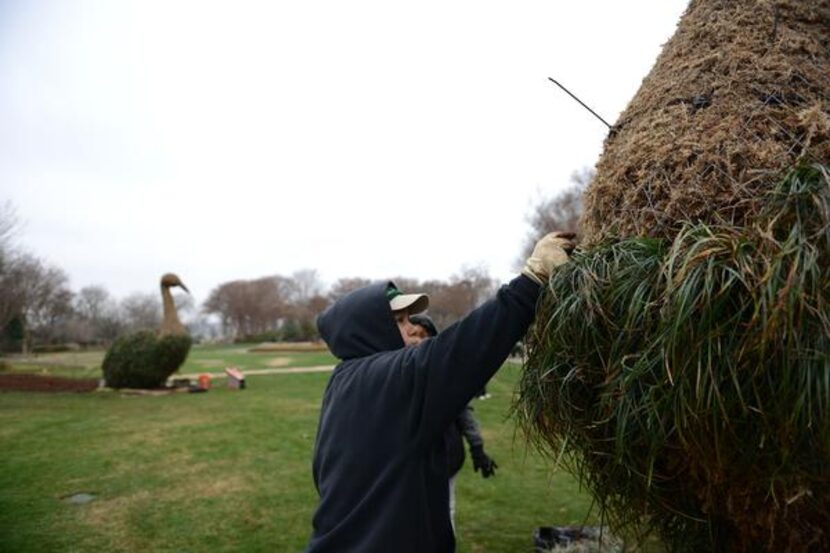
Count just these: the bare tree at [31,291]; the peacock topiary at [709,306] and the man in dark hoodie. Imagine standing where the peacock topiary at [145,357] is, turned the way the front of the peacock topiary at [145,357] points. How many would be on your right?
2

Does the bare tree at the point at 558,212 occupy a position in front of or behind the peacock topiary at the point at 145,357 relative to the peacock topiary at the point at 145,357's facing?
in front

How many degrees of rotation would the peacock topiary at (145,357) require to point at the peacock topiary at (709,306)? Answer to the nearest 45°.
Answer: approximately 90° to its right

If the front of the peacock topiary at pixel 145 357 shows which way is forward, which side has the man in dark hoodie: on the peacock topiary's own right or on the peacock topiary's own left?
on the peacock topiary's own right

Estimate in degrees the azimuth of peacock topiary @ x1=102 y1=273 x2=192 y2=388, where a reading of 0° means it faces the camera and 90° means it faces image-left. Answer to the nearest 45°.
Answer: approximately 270°

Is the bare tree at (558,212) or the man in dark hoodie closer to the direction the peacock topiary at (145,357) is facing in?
the bare tree

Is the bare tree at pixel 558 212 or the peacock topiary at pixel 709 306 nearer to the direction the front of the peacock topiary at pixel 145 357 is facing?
the bare tree

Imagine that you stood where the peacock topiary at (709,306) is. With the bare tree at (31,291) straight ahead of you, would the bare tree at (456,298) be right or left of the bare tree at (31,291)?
right

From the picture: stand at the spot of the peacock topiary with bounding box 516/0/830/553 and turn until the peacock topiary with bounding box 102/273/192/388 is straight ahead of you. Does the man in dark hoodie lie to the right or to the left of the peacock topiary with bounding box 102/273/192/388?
left
